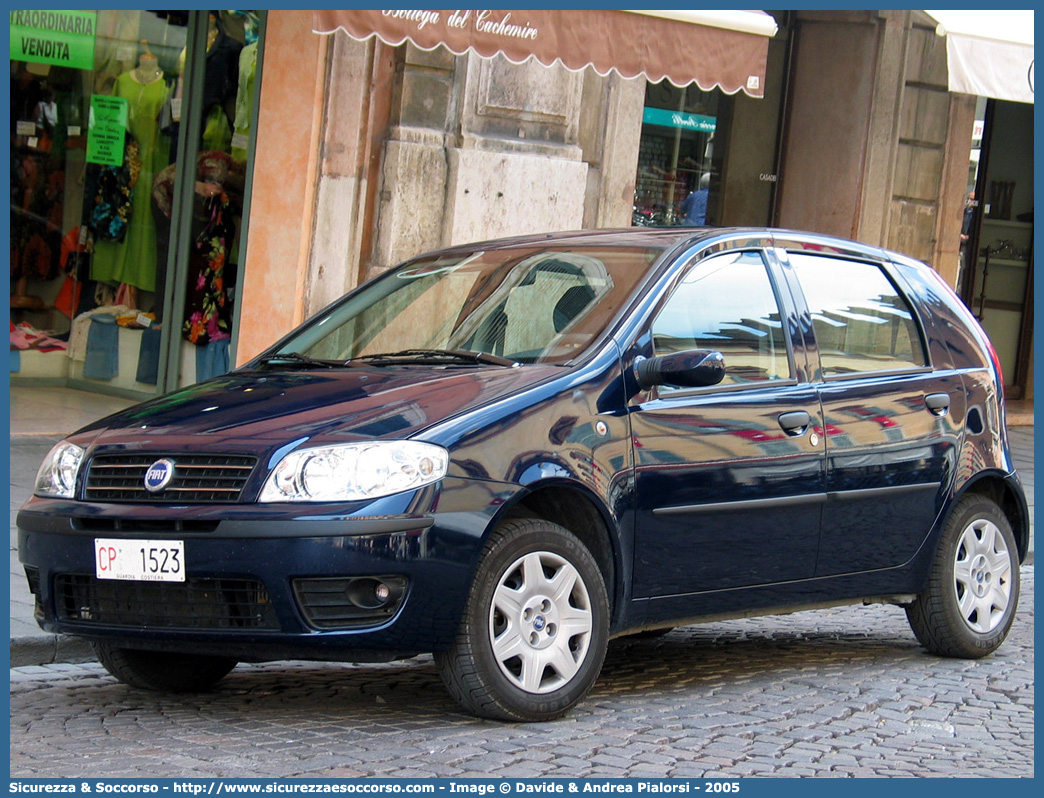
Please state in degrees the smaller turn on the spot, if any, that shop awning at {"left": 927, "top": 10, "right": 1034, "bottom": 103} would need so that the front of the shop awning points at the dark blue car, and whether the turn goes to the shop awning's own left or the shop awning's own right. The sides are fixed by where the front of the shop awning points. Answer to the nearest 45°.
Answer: approximately 45° to the shop awning's own right

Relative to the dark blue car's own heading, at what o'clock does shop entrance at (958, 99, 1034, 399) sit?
The shop entrance is roughly at 5 o'clock from the dark blue car.

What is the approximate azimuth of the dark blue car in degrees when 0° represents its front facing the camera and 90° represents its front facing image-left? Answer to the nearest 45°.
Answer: approximately 45°

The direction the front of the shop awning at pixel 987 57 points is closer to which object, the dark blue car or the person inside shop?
the dark blue car

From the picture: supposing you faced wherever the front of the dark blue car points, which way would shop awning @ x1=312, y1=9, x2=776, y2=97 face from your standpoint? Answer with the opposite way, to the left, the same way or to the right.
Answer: to the left

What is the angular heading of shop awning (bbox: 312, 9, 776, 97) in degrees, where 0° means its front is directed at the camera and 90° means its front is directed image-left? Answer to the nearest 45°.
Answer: approximately 315°

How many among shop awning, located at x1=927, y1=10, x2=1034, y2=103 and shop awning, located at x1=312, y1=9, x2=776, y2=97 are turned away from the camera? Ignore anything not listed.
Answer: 0

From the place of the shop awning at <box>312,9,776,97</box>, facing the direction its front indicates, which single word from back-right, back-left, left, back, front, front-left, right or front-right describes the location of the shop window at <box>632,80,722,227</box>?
back-left
